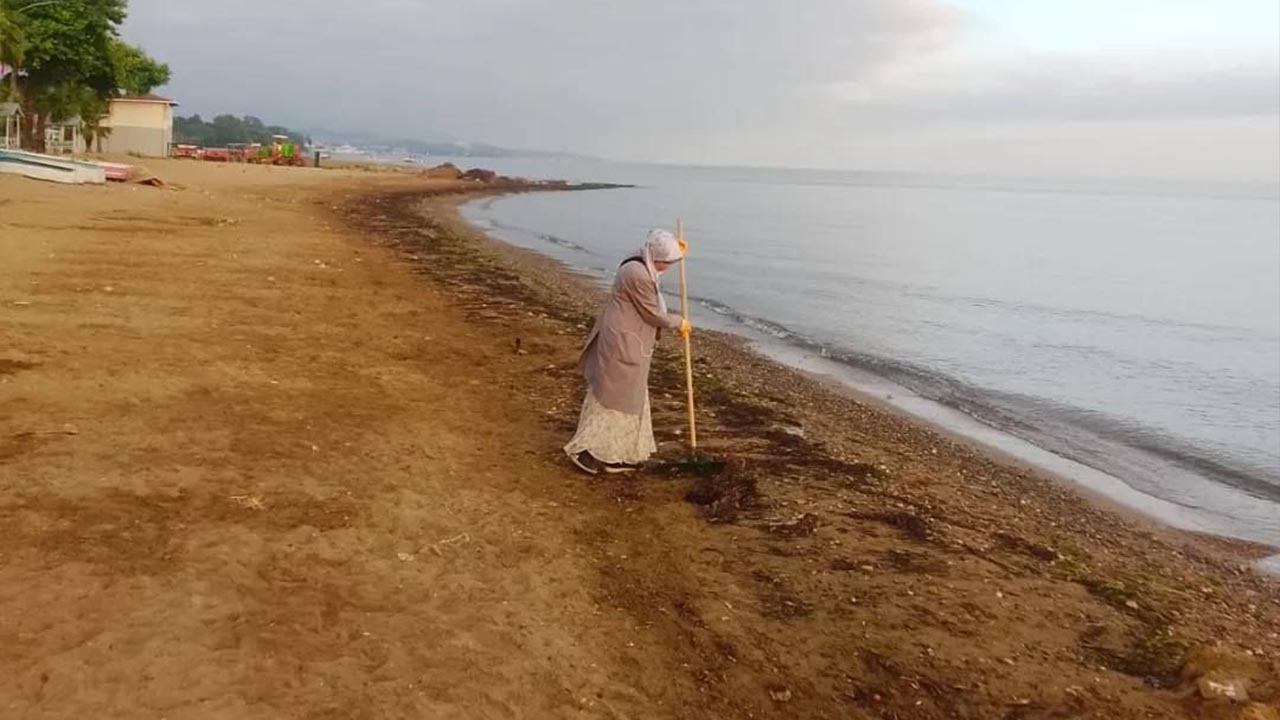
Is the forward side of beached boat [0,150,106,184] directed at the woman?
no

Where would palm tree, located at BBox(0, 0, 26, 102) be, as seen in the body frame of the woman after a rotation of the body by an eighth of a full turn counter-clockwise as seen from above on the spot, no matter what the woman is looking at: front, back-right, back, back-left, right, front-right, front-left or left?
left

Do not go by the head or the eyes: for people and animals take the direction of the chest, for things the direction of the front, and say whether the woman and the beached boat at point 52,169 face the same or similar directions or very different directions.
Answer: very different directions

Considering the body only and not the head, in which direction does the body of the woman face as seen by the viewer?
to the viewer's right

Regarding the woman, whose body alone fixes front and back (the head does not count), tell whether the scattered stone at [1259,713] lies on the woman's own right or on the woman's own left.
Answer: on the woman's own right

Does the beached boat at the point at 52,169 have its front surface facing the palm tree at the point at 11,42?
no

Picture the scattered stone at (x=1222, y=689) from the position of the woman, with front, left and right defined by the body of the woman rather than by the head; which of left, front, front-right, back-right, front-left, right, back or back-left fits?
front-right

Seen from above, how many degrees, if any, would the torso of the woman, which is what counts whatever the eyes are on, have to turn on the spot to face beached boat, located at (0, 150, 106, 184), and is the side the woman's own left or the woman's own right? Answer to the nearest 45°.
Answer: approximately 135° to the woman's own left
